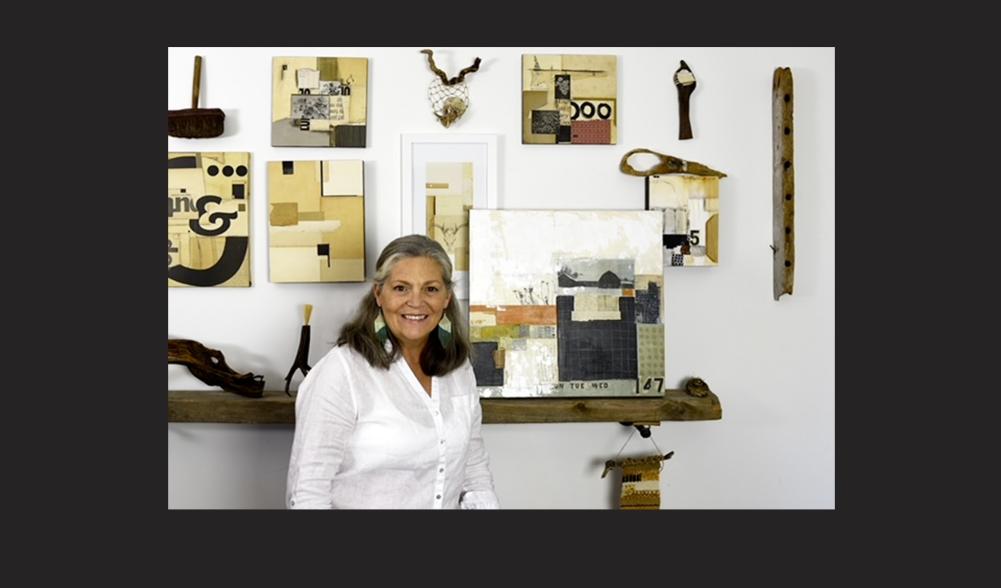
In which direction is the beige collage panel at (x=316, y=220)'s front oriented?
toward the camera

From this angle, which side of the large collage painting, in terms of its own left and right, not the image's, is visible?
front

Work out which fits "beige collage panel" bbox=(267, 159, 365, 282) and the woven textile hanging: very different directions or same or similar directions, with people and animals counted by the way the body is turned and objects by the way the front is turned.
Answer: same or similar directions

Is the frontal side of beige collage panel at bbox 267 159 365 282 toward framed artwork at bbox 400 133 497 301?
no

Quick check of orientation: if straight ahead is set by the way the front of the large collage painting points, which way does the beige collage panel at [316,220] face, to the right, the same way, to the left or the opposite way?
the same way

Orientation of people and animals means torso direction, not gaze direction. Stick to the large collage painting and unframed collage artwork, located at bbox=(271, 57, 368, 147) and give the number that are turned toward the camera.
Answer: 2

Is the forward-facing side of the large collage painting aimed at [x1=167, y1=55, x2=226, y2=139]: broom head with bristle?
no

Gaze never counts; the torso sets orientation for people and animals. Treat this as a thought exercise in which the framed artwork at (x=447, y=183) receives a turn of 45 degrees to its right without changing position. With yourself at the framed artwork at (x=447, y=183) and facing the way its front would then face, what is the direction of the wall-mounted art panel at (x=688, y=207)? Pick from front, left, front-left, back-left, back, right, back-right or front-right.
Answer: back-left

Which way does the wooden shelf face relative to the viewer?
toward the camera

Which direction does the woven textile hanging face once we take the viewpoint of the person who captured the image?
facing the viewer

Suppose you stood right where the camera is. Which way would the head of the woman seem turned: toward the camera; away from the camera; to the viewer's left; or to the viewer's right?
toward the camera

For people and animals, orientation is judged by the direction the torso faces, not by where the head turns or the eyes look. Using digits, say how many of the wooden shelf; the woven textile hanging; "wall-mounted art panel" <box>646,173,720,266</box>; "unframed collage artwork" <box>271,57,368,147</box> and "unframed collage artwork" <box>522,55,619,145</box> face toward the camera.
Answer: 5

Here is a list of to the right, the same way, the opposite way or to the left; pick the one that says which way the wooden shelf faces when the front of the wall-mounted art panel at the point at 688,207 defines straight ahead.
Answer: the same way

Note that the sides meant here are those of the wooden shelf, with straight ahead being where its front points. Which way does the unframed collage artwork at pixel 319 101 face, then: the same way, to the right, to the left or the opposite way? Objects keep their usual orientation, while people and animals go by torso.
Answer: the same way

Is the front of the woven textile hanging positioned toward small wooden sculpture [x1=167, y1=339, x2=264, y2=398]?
no

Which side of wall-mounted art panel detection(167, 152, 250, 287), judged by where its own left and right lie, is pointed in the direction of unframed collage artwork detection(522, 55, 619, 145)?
left

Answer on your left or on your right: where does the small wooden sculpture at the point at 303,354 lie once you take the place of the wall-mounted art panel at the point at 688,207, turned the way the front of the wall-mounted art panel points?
on your right

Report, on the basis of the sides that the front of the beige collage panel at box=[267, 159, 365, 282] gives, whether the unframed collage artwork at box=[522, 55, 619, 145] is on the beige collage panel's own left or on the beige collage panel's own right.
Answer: on the beige collage panel's own left

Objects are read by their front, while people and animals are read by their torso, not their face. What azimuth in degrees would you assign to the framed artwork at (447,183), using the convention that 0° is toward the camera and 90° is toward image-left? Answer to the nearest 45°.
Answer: approximately 0°

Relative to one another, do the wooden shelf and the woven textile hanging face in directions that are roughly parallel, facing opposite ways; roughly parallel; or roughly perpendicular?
roughly parallel
